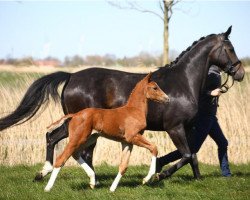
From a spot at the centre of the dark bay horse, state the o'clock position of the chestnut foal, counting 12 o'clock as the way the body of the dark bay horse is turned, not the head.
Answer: The chestnut foal is roughly at 4 o'clock from the dark bay horse.

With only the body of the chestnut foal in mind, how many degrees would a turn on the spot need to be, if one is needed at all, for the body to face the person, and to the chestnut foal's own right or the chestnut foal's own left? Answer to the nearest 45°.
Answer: approximately 45° to the chestnut foal's own left

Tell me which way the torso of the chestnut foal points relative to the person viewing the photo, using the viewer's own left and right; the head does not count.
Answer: facing to the right of the viewer

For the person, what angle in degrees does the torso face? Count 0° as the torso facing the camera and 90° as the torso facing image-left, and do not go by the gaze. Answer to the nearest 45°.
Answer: approximately 270°

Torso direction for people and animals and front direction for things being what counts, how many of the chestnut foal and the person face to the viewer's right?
2

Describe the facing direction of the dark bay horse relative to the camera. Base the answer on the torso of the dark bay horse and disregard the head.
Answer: to the viewer's right

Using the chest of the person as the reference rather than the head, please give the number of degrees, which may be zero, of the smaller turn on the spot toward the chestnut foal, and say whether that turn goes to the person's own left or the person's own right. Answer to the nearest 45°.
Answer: approximately 135° to the person's own right
